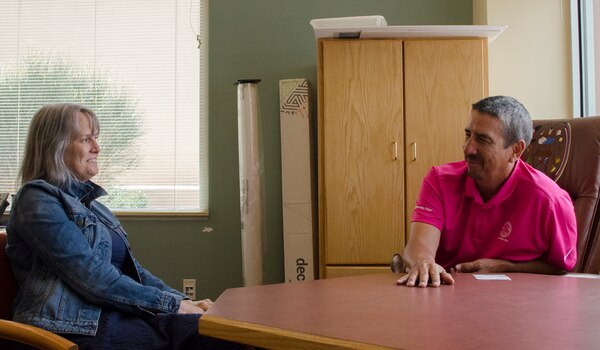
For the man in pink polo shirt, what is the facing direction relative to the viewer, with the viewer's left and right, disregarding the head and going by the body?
facing the viewer and to the left of the viewer

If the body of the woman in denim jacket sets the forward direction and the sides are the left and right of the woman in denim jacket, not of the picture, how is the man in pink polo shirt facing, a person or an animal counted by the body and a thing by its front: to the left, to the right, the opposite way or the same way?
the opposite way

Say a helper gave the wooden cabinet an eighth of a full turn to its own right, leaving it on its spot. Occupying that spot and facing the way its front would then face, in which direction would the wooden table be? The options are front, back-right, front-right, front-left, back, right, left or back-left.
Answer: front-left

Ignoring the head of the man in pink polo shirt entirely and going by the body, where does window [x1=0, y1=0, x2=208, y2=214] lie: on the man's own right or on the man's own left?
on the man's own right

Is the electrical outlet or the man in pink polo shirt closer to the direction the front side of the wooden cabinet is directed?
the man in pink polo shirt

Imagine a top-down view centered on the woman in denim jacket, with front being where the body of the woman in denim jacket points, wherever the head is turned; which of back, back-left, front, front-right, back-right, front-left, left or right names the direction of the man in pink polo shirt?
front

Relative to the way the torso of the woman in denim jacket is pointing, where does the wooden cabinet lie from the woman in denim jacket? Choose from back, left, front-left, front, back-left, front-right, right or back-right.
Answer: front-left

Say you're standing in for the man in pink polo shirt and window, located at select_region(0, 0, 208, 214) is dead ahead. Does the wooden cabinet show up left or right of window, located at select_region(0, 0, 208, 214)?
right

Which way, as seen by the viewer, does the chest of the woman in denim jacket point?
to the viewer's right

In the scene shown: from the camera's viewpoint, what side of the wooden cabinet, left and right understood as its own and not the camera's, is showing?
front

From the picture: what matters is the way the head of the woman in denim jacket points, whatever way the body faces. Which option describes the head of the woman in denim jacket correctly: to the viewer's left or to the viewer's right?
to the viewer's right

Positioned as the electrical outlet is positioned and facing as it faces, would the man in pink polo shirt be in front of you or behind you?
in front

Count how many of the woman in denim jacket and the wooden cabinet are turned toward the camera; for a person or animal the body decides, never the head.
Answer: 1

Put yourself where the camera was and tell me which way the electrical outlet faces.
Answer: facing the viewer

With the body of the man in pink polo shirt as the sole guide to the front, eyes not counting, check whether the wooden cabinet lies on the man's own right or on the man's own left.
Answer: on the man's own right

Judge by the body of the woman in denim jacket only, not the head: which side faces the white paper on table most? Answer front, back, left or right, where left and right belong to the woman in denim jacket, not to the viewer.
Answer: front
